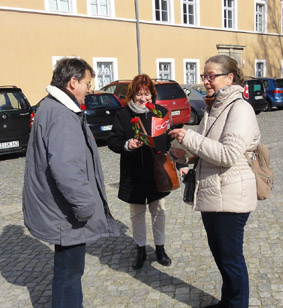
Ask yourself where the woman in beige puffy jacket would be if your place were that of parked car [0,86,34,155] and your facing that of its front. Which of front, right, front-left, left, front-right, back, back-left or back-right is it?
back

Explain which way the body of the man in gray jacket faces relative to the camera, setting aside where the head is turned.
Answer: to the viewer's right

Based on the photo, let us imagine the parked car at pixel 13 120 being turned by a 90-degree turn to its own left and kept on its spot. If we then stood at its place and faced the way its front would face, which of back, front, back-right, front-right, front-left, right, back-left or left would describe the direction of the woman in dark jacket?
left

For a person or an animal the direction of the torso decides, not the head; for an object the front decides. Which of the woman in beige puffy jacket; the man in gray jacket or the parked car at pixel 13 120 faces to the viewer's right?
the man in gray jacket

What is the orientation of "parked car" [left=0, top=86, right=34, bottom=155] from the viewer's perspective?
away from the camera

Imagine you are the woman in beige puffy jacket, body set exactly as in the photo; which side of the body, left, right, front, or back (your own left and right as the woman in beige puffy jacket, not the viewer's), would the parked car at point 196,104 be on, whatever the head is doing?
right

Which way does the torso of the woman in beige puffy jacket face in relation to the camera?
to the viewer's left

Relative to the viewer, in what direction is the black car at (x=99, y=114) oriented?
away from the camera

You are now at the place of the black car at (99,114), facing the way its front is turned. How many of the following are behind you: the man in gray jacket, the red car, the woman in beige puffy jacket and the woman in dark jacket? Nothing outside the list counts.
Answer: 3

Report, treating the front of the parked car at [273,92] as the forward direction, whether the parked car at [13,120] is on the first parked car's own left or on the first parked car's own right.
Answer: on the first parked car's own left

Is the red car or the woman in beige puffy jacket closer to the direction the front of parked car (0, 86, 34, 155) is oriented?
the red car

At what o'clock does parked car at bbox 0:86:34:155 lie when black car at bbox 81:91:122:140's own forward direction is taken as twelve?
The parked car is roughly at 8 o'clock from the black car.

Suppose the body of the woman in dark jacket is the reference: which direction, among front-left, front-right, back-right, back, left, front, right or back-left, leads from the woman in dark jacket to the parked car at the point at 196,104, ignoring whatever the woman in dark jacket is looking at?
back

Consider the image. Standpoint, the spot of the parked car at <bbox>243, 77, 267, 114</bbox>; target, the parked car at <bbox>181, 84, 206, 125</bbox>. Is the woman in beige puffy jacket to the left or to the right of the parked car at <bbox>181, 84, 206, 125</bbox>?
left

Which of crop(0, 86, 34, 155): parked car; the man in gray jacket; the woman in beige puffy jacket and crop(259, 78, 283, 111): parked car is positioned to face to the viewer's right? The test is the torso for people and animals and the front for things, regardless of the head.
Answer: the man in gray jacket

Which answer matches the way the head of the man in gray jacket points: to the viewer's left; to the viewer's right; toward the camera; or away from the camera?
to the viewer's right
